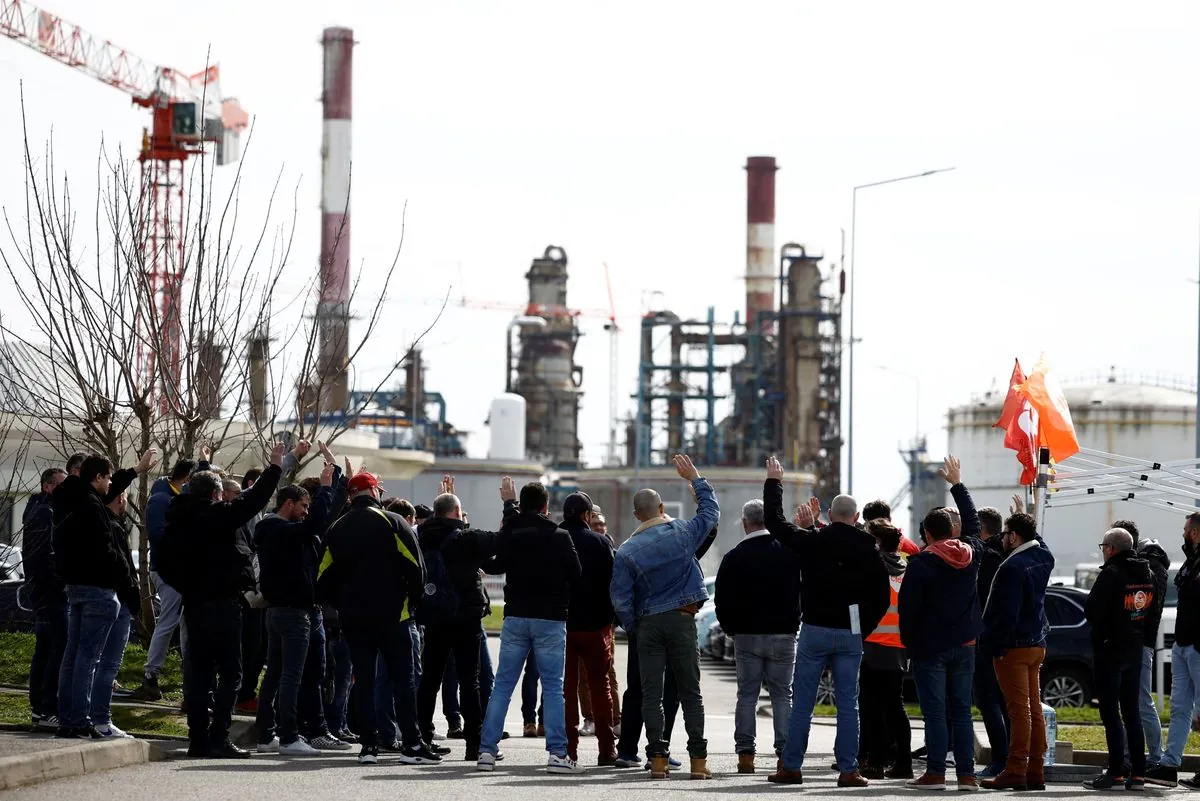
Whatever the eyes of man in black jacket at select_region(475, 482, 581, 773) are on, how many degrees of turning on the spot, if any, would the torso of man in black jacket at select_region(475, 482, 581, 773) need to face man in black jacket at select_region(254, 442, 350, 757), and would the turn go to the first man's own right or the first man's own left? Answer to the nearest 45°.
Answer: approximately 90° to the first man's own left

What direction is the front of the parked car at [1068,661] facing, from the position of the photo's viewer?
facing to the left of the viewer

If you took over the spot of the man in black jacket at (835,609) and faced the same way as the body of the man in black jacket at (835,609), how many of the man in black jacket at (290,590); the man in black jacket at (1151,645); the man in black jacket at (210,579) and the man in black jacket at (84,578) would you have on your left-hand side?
3

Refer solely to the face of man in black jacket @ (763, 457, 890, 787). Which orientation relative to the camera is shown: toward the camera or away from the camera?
away from the camera

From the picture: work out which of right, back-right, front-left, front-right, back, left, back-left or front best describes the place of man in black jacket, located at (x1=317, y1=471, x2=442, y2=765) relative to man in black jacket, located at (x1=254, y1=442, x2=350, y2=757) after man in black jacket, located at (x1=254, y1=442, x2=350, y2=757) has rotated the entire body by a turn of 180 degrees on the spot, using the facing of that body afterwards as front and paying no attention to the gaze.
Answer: back-left

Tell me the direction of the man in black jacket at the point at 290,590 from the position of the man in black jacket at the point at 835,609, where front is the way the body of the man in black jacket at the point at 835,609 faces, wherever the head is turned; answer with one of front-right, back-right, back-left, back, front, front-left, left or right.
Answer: left

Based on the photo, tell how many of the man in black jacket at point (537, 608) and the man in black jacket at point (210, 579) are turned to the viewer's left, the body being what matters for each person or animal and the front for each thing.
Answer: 0

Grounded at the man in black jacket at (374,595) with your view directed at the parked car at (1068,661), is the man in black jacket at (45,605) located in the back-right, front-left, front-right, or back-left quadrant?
back-left

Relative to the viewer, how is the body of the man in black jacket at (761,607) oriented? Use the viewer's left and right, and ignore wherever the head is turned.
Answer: facing away from the viewer

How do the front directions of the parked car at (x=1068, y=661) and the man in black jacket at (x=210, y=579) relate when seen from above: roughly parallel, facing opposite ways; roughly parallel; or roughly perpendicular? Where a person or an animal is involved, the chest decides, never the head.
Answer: roughly perpendicular

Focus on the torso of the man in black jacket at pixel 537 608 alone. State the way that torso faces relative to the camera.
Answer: away from the camera

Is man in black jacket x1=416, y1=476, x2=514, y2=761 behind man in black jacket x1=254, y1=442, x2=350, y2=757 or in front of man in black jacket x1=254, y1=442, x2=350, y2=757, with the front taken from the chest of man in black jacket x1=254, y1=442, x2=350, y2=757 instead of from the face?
in front

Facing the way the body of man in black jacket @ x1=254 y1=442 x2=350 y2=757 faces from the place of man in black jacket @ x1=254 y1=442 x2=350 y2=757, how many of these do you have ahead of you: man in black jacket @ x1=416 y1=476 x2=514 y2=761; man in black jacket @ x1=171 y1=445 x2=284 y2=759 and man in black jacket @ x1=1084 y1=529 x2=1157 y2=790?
2

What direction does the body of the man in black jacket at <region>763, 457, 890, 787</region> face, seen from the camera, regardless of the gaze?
away from the camera

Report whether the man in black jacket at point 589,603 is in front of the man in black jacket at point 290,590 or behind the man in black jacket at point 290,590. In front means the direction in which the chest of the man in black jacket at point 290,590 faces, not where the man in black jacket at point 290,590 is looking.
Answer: in front

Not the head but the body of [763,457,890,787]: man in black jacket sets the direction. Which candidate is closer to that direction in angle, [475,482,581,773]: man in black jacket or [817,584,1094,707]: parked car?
the parked car

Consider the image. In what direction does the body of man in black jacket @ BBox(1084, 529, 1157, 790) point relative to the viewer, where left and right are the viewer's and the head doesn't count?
facing away from the viewer and to the left of the viewer
